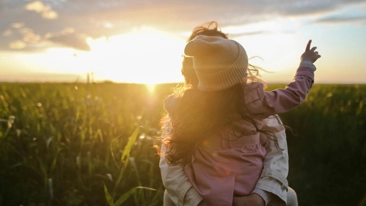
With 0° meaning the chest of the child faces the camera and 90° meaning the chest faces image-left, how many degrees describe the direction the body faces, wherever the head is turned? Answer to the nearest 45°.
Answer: approximately 180°
